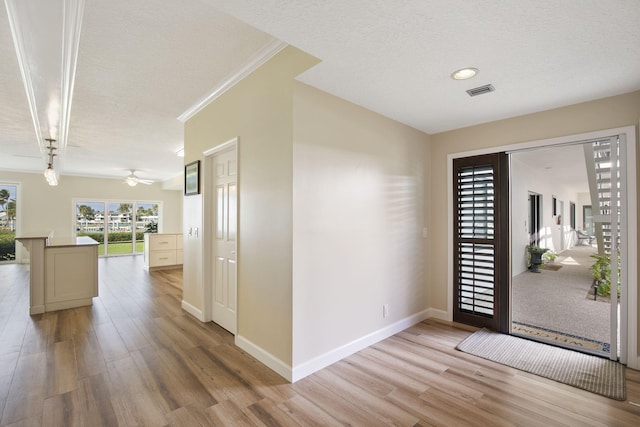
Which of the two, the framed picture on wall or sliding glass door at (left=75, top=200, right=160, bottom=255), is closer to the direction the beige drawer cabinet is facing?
the framed picture on wall

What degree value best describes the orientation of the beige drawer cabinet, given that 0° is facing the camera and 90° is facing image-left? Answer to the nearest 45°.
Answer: approximately 0°

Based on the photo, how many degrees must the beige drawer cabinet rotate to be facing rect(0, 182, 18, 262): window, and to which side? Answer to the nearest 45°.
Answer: approximately 135° to its right

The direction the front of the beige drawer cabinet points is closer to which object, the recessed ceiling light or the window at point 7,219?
the recessed ceiling light

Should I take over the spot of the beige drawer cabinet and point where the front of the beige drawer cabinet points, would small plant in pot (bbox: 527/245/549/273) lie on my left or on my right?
on my left

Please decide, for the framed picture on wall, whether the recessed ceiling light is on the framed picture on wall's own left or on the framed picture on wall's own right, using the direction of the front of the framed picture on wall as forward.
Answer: on the framed picture on wall's own left

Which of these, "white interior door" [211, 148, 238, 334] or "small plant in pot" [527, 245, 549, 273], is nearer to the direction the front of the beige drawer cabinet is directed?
the white interior door

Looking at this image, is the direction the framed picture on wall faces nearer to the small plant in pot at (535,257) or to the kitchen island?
the kitchen island

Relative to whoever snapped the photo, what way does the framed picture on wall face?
facing the viewer and to the left of the viewer

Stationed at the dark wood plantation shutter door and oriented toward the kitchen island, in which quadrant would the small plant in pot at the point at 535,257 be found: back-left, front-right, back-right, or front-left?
back-right

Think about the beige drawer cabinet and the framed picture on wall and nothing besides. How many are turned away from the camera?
0

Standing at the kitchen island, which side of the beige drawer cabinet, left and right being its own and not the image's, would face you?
front

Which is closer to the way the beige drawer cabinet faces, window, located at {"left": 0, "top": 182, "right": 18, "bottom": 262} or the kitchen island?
the kitchen island
